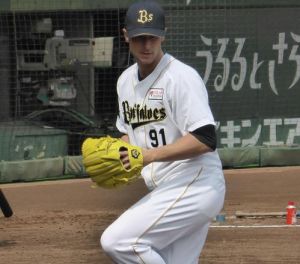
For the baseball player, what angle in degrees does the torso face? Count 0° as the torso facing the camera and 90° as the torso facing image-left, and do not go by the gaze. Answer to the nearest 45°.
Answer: approximately 45°
